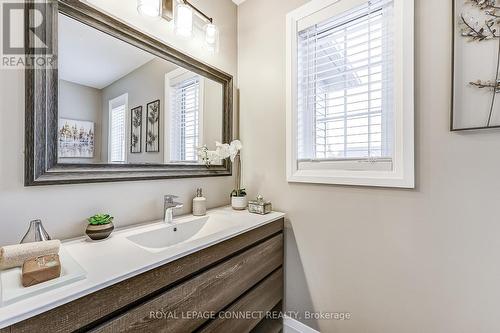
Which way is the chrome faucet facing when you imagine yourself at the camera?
facing the viewer and to the right of the viewer

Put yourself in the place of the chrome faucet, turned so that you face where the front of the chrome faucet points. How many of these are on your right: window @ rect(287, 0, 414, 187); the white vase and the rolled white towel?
1

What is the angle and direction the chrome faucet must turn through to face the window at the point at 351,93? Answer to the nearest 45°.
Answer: approximately 45° to its left

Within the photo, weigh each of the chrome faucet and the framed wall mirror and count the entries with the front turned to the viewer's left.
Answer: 0

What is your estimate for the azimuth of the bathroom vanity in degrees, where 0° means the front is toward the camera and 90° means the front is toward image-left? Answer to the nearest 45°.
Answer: approximately 315°
